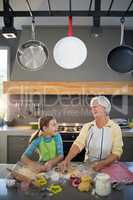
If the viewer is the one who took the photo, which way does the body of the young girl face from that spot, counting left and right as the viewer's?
facing the viewer and to the right of the viewer

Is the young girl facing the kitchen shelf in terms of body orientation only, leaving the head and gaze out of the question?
no

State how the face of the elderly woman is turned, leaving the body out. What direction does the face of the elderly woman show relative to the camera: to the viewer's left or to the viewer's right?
to the viewer's left
